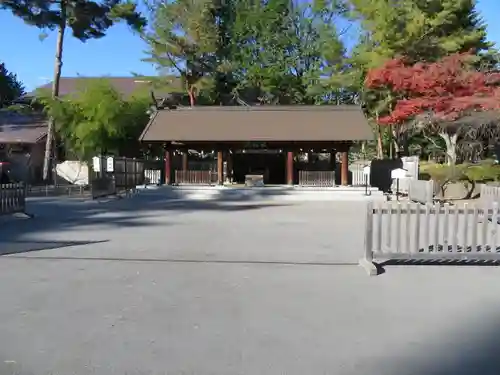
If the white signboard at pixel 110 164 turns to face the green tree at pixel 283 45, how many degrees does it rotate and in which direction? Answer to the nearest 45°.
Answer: approximately 135° to its left

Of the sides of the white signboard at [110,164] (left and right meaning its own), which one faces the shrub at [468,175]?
left

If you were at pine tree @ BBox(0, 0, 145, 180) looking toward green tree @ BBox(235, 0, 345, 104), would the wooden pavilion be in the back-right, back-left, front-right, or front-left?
front-right

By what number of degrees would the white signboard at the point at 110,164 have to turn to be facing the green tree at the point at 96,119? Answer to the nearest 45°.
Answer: approximately 180°

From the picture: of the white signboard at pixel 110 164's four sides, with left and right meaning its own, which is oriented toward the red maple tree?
left

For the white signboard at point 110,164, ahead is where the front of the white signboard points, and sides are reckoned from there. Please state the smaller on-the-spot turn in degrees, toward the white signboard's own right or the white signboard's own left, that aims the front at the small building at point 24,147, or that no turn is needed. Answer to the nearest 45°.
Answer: approximately 135° to the white signboard's own right

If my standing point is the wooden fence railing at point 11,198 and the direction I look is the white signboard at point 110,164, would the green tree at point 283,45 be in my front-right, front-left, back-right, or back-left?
front-right

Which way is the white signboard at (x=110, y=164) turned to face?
toward the camera

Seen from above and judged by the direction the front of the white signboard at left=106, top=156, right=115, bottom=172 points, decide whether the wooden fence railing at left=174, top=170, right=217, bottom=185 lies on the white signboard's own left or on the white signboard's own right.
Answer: on the white signboard's own left

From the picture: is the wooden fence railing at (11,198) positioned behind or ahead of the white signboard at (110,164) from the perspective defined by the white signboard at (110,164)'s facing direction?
ahead
